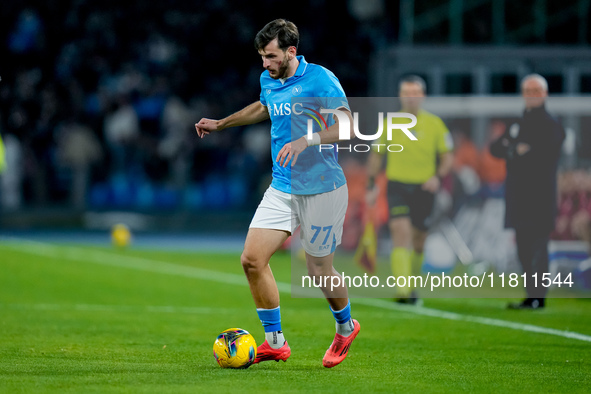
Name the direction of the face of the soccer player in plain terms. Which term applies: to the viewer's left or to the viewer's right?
to the viewer's left

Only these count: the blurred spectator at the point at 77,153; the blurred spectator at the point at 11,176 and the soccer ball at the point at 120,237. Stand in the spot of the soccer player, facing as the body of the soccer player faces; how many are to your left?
0

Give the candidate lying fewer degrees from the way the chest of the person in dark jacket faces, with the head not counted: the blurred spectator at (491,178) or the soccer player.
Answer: the soccer player

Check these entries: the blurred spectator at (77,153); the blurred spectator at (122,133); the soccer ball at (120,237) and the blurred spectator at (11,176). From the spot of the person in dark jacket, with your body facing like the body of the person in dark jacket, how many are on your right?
4

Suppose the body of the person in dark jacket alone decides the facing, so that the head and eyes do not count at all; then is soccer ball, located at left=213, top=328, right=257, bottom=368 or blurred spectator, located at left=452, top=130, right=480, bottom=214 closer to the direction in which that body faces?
the soccer ball

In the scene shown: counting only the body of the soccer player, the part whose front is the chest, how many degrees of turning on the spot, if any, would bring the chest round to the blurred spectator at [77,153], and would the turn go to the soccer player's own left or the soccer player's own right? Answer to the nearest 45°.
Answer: approximately 135° to the soccer player's own right

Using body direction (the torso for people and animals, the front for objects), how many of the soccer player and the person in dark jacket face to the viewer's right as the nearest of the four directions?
0

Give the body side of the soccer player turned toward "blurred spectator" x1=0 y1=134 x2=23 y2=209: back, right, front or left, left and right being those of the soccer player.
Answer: right

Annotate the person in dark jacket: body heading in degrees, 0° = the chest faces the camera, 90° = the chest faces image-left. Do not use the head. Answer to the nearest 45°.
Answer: approximately 45°

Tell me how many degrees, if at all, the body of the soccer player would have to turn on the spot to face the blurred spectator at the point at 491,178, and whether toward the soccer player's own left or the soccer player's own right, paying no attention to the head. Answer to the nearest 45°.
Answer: approximately 180°

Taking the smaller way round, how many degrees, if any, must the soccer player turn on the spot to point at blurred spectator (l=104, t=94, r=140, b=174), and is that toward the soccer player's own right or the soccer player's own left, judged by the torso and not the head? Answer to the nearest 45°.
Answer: approximately 135° to the soccer player's own right

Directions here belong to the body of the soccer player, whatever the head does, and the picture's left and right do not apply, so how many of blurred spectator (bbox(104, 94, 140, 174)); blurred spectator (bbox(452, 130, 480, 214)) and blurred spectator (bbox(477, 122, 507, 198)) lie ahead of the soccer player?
0

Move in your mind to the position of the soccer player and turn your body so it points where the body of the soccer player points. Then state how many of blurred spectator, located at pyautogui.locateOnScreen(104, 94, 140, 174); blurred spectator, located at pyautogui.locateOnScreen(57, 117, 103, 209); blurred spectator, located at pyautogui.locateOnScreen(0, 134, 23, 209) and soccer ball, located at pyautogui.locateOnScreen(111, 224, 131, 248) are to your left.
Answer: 0

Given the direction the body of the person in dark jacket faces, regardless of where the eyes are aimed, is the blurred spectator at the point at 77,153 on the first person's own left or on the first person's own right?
on the first person's own right

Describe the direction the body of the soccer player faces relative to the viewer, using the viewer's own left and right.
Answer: facing the viewer and to the left of the viewer

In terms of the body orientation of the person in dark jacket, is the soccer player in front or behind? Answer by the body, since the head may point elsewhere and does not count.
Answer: in front

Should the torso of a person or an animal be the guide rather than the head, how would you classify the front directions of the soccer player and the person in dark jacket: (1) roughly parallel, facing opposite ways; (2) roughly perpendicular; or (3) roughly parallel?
roughly parallel
